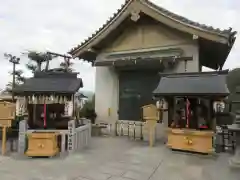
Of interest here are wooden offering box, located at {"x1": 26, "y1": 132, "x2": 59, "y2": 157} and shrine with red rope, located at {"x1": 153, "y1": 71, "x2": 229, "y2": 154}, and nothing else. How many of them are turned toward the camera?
2

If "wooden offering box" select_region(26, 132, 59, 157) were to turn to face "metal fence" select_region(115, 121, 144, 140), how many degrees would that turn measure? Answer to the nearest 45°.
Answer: approximately 135° to its left

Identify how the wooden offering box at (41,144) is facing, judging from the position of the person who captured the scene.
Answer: facing the viewer

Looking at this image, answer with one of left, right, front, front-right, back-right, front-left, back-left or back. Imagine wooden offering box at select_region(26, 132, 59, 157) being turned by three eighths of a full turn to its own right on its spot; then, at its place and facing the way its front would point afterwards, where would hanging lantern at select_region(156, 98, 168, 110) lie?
back-right

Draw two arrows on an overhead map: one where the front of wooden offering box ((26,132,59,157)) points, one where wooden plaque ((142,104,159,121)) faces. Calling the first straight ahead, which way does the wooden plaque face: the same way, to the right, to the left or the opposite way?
the same way

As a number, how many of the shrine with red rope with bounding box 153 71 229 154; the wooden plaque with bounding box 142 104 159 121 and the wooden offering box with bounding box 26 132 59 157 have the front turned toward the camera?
3

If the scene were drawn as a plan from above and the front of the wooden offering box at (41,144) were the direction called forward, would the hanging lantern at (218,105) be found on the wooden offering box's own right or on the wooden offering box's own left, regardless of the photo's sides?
on the wooden offering box's own left

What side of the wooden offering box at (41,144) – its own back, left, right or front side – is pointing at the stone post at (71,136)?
left

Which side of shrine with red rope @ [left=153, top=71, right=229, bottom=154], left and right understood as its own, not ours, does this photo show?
front
